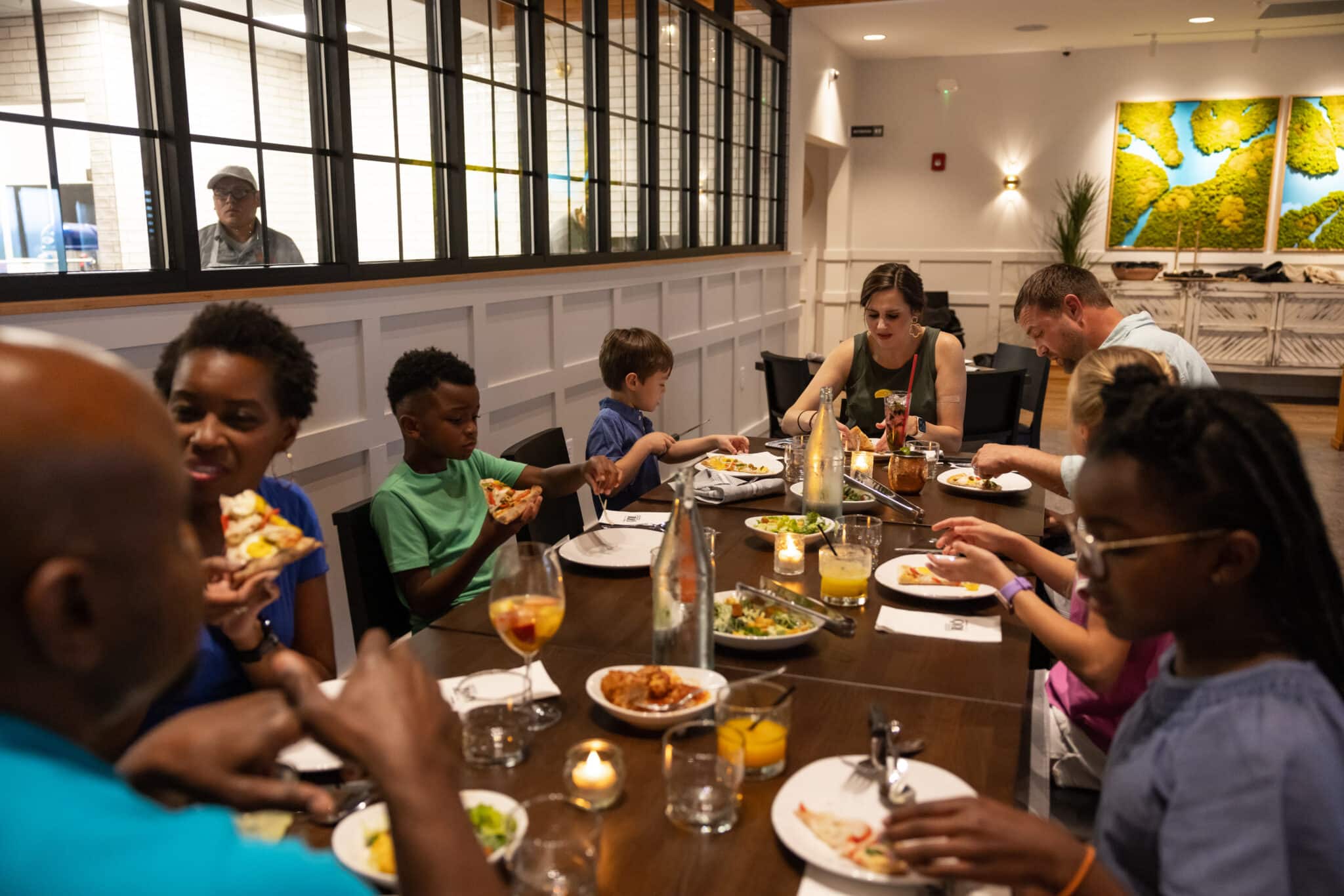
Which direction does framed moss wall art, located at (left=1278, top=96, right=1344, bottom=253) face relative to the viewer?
toward the camera

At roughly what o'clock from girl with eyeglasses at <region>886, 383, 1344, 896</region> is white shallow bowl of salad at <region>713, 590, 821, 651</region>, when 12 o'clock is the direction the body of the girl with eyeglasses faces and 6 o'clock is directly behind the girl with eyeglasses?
The white shallow bowl of salad is roughly at 1 o'clock from the girl with eyeglasses.

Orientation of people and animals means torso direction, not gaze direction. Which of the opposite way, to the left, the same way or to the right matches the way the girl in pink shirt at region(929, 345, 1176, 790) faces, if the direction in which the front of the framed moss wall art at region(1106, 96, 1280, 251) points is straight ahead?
to the right

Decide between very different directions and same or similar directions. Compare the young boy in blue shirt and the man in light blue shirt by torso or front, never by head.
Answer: very different directions

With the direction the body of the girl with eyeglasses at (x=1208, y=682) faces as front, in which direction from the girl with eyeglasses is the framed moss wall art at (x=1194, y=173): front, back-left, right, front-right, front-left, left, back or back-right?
right

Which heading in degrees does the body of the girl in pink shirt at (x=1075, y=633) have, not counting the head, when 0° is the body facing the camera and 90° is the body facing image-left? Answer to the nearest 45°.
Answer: approximately 90°

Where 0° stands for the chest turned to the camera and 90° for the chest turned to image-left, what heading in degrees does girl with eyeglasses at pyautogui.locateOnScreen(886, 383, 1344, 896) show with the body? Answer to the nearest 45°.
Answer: approximately 90°

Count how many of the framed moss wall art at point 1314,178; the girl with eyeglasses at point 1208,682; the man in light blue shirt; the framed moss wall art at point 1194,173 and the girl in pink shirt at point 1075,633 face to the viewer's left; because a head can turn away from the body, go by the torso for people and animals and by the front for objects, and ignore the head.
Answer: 3

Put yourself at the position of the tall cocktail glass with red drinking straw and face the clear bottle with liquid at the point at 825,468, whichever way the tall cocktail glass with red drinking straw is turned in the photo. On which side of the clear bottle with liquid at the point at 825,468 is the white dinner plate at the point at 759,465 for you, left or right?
right

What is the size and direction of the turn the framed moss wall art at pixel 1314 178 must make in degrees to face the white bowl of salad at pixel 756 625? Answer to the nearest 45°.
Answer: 0° — it already faces it

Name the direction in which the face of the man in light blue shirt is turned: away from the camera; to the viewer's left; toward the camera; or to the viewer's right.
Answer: to the viewer's left

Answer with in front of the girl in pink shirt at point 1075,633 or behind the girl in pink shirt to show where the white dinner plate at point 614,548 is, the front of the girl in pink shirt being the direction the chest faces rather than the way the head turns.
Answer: in front

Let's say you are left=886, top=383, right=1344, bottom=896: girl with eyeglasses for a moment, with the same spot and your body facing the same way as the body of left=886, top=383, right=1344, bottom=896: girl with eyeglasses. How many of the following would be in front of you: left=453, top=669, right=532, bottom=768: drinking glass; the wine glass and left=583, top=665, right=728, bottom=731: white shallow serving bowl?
3

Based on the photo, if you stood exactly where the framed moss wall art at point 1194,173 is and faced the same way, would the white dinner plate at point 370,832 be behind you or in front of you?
in front

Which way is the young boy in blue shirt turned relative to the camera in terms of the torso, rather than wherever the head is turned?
to the viewer's right

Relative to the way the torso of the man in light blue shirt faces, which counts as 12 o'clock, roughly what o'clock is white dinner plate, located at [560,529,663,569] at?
The white dinner plate is roughly at 10 o'clock from the man in light blue shirt.

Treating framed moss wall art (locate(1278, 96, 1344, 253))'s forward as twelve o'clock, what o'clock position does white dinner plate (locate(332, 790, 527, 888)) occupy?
The white dinner plate is roughly at 12 o'clock from the framed moss wall art.

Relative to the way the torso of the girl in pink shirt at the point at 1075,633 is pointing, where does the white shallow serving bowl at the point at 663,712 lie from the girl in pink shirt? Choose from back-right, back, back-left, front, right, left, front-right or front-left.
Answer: front-left

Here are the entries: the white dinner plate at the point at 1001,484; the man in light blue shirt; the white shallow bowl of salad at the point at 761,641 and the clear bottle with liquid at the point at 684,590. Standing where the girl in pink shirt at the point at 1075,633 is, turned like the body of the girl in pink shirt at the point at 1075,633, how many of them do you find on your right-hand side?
2

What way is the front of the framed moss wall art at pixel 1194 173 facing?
toward the camera
